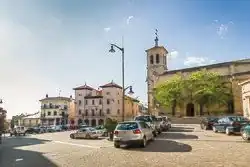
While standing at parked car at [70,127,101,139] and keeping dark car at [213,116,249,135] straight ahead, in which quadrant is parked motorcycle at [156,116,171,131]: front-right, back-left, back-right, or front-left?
front-left

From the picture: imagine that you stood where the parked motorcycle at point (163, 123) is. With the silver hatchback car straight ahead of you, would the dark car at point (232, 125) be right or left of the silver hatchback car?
left

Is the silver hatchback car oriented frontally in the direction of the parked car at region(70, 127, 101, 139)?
no

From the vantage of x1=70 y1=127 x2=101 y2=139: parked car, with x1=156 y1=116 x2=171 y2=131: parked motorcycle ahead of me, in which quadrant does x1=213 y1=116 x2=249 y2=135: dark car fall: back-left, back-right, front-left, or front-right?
front-right

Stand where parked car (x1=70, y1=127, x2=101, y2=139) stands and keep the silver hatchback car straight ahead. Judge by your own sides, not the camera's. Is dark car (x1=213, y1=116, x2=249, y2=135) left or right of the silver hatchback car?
left
